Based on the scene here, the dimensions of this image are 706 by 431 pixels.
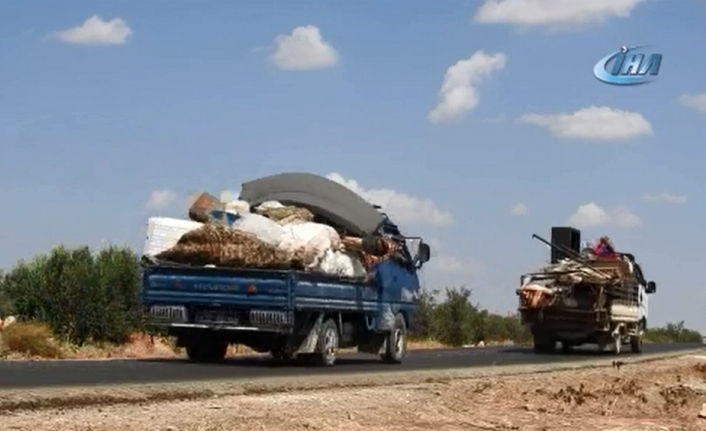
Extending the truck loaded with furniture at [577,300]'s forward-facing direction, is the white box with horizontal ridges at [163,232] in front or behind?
behind

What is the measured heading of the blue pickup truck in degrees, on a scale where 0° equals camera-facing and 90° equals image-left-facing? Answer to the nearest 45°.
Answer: approximately 225°

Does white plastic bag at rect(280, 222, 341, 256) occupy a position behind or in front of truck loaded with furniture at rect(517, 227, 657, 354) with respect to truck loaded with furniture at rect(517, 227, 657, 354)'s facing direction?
behind

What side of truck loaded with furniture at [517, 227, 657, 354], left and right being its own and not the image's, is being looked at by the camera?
back

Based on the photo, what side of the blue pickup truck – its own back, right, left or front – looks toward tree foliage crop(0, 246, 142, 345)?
left

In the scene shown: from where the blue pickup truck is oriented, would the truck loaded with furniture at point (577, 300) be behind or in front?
in front

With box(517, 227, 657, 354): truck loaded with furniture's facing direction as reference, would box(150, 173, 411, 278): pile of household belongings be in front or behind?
behind

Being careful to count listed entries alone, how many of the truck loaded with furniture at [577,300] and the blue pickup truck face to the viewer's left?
0

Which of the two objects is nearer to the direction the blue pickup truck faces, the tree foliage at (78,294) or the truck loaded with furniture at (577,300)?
the truck loaded with furniture
